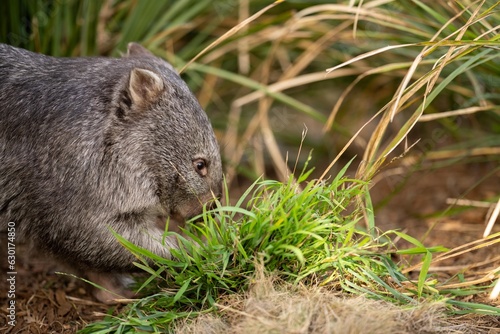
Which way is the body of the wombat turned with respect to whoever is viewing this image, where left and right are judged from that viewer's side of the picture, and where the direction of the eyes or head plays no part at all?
facing to the right of the viewer
